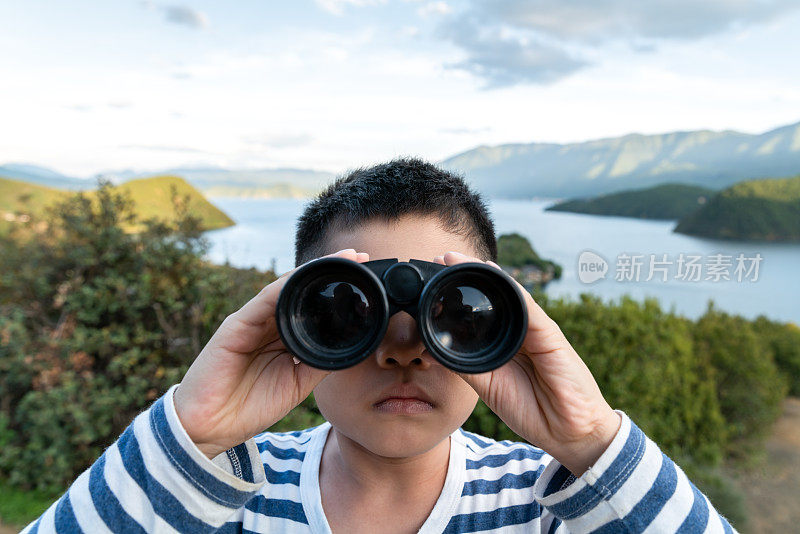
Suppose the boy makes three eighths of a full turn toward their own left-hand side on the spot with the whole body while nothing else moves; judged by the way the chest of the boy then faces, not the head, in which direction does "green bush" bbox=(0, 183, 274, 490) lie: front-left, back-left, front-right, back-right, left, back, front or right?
left

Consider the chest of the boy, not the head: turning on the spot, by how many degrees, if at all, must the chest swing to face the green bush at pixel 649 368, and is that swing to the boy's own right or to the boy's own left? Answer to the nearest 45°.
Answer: approximately 135° to the boy's own left

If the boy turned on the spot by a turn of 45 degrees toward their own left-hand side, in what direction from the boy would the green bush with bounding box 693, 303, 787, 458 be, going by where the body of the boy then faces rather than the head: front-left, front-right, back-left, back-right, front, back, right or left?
left

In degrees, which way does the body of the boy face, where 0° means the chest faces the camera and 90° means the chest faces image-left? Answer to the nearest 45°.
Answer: approximately 0°

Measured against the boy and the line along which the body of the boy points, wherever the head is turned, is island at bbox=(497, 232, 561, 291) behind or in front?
behind

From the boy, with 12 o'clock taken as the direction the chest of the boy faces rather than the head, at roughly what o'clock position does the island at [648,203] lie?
The island is roughly at 7 o'clock from the boy.

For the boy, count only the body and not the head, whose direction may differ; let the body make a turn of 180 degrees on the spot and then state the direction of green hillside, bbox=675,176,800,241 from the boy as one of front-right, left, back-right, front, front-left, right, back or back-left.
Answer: front-right

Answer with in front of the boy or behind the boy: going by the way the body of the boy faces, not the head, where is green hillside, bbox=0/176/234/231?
behind

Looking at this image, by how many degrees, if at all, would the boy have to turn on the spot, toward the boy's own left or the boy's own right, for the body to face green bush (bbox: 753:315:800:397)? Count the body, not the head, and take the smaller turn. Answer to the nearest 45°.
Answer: approximately 135° to the boy's own left
